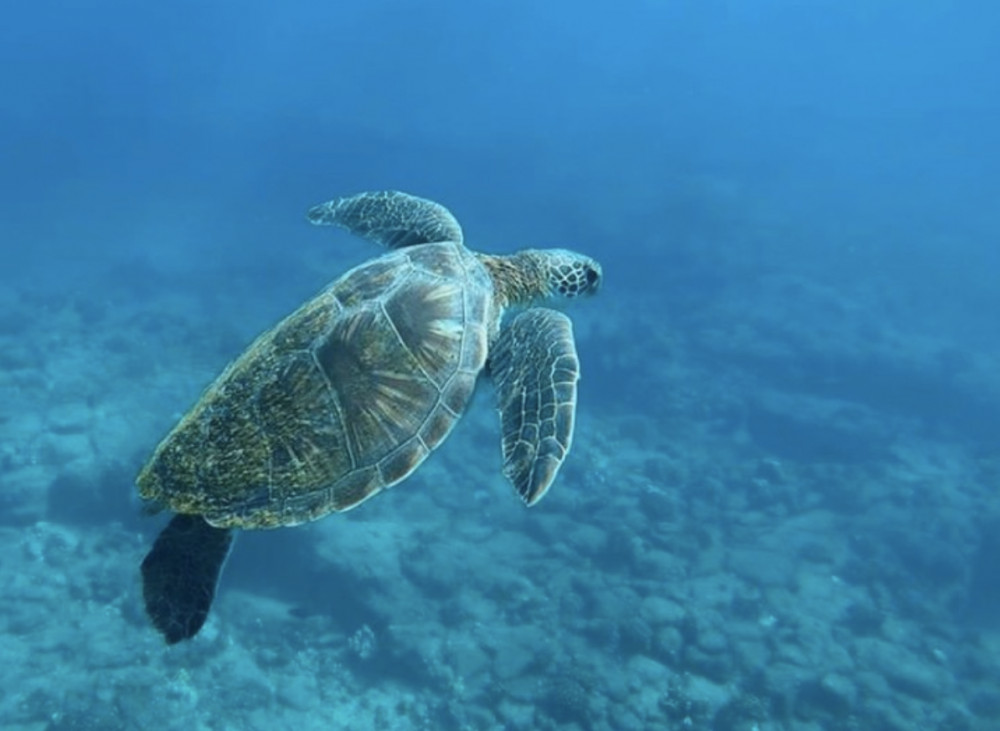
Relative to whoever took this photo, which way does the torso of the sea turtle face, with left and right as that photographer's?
facing away from the viewer and to the right of the viewer
